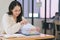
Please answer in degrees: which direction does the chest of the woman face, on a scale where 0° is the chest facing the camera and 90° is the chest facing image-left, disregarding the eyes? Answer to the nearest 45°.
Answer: approximately 315°
